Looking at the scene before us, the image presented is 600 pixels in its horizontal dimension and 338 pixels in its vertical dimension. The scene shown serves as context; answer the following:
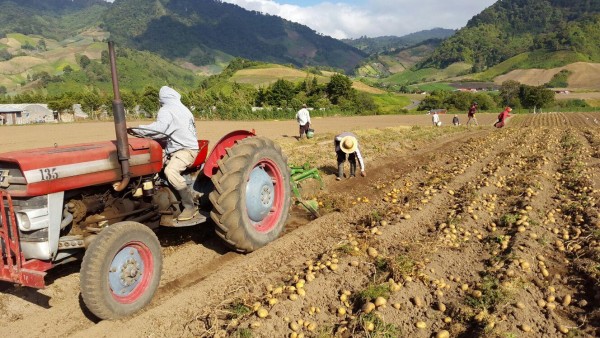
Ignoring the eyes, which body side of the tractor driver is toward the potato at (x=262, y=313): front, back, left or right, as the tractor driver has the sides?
left

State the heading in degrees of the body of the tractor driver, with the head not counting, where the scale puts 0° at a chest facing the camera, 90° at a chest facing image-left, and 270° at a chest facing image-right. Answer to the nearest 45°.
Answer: approximately 90°

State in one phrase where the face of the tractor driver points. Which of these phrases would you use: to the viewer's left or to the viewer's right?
to the viewer's left

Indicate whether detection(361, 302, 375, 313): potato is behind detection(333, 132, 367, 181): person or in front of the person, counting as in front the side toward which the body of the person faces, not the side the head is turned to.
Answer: in front

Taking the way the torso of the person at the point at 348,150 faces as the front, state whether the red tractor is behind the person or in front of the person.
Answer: in front

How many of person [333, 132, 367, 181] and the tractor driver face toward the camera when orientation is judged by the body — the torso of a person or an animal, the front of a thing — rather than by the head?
1

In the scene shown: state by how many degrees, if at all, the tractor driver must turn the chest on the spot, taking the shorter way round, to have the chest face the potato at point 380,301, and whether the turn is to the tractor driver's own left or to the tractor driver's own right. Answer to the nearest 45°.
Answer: approximately 135° to the tractor driver's own left

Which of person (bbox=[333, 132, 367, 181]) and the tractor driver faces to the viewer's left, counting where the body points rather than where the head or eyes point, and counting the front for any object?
the tractor driver

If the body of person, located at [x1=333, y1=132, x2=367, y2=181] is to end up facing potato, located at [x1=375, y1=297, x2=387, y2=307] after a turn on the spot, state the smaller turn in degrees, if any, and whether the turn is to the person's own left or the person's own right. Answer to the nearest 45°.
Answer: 0° — they already face it

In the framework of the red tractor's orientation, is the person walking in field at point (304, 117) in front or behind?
behind
